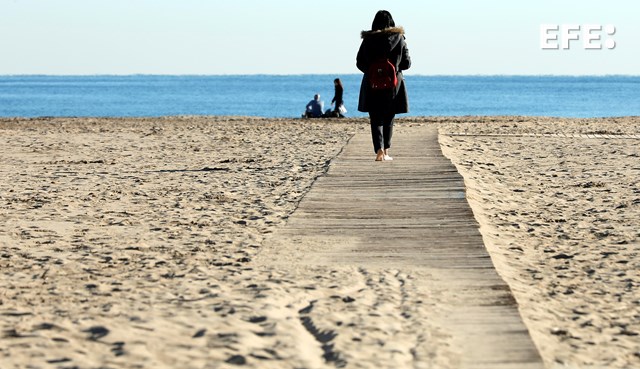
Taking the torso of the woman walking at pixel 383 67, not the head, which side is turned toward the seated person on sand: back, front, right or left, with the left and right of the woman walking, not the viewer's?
front

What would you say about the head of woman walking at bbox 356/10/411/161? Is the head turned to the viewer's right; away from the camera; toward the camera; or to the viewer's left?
away from the camera

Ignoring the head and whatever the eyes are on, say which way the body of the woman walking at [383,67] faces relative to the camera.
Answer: away from the camera
